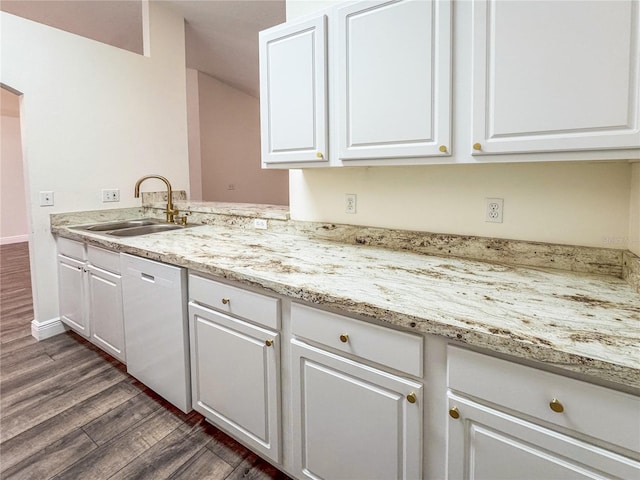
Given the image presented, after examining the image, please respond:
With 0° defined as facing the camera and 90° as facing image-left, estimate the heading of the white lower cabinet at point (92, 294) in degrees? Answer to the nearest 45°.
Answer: approximately 45°

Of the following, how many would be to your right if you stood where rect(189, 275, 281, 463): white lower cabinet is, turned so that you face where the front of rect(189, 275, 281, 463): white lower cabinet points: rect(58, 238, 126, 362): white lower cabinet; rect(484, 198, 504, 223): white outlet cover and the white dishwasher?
2

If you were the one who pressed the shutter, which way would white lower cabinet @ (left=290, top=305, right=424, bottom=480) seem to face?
facing the viewer and to the left of the viewer

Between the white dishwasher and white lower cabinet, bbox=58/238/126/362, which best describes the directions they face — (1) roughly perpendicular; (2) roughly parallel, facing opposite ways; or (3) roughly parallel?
roughly parallel

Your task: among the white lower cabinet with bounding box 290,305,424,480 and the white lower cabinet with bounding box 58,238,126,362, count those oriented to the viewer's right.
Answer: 0

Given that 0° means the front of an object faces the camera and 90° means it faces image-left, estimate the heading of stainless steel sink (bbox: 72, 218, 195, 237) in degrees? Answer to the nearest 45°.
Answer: approximately 45°

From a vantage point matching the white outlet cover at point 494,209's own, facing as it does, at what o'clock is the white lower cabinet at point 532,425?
The white lower cabinet is roughly at 12 o'clock from the white outlet cover.

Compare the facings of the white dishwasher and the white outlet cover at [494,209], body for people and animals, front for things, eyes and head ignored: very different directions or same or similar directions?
same or similar directions

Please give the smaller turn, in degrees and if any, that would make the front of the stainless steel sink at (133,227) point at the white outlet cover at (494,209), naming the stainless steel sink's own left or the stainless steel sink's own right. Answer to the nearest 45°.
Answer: approximately 90° to the stainless steel sink's own left

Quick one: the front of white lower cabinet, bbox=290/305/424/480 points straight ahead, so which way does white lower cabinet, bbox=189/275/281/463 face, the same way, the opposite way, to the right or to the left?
the same way

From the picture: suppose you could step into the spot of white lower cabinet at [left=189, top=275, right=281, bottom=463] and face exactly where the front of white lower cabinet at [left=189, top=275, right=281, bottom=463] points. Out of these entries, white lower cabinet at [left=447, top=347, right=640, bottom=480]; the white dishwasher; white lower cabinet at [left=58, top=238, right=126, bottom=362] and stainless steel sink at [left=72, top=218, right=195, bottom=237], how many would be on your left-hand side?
1

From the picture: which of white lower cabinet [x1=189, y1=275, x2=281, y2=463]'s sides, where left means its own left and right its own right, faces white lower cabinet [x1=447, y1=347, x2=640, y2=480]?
left

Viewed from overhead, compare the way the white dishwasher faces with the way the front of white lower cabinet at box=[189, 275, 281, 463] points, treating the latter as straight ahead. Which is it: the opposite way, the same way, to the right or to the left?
the same way

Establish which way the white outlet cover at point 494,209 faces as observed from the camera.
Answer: facing the viewer
